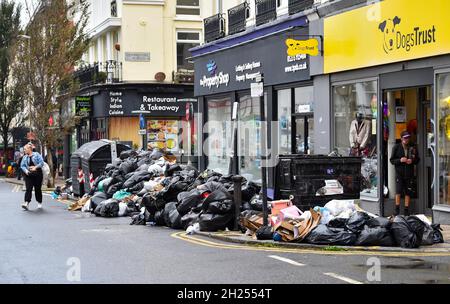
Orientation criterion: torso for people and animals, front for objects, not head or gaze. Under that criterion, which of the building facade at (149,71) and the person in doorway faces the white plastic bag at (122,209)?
the building facade

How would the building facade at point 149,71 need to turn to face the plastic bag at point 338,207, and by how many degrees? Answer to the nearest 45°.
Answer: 0° — it already faces it

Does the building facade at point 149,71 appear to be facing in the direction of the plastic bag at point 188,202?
yes

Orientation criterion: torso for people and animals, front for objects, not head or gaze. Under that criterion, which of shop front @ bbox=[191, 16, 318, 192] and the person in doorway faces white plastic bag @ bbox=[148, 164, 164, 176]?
the shop front

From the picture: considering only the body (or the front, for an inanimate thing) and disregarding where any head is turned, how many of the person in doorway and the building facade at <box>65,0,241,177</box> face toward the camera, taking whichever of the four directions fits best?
2

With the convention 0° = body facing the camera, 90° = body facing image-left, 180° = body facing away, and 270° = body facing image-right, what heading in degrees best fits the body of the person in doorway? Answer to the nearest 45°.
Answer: approximately 0°

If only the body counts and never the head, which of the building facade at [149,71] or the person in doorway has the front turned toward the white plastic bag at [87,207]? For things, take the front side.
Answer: the building facade

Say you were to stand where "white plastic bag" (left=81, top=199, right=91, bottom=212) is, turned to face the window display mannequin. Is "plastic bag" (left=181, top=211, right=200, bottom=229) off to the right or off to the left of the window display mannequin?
right

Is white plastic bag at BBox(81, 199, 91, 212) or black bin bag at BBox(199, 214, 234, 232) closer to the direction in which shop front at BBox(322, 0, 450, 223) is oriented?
the black bin bag

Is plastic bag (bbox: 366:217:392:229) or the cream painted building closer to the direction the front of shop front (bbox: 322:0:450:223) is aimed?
the plastic bag

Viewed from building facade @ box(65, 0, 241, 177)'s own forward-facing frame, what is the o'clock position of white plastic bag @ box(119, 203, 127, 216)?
The white plastic bag is roughly at 12 o'clock from the building facade.
